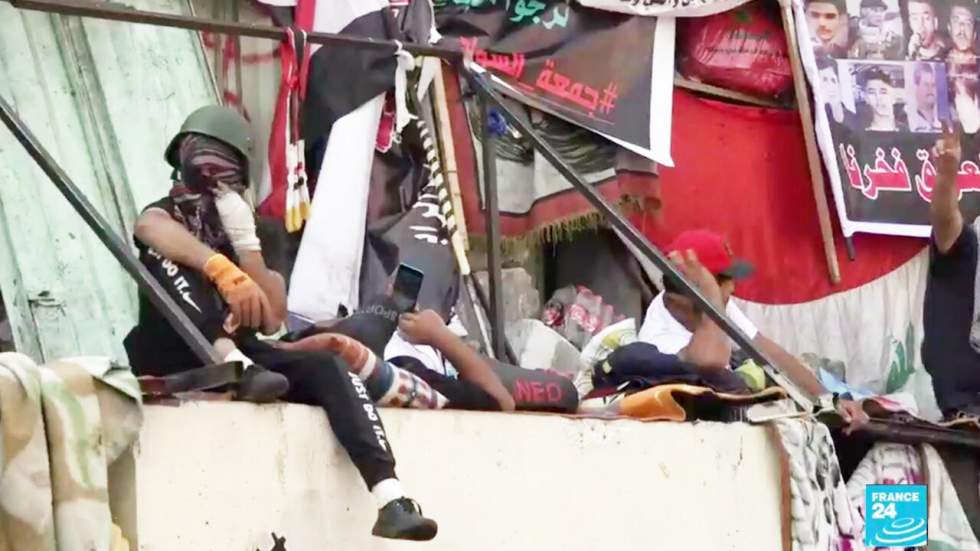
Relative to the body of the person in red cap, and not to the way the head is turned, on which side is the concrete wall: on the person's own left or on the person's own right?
on the person's own right

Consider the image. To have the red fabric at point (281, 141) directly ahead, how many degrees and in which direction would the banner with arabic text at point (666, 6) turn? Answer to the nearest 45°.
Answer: approximately 45° to its right

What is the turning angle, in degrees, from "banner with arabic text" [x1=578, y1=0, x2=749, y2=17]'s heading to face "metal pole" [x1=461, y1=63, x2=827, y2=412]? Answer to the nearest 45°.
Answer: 0° — it already faces it

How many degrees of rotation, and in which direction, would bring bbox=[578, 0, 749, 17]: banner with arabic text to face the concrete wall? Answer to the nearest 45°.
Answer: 0° — it already faces it

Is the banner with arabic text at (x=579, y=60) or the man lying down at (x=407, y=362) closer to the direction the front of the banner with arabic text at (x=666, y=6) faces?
the man lying down

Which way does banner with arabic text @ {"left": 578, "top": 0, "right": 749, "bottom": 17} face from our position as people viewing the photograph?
facing the viewer
